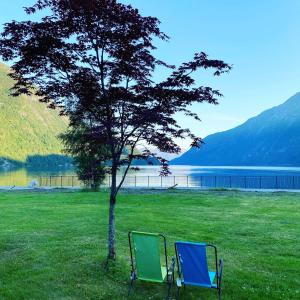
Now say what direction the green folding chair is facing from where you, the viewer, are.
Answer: facing away from the viewer

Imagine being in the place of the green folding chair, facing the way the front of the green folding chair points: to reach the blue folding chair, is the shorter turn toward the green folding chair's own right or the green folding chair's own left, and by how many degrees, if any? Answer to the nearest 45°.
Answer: approximately 135° to the green folding chair's own right
